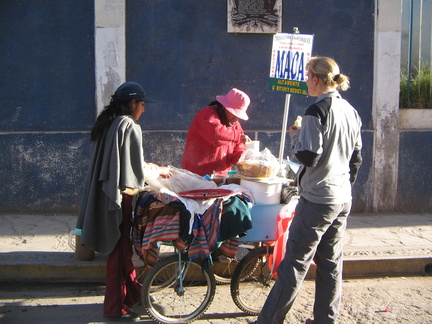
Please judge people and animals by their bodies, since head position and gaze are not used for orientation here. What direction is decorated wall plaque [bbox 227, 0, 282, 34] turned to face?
toward the camera

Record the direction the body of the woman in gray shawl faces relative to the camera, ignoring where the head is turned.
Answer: to the viewer's right

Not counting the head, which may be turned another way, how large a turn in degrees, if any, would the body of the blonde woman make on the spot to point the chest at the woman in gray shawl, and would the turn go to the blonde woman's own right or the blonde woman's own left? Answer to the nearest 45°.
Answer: approximately 45° to the blonde woman's own left

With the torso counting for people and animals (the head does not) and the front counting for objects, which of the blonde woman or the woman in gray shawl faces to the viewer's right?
the woman in gray shawl

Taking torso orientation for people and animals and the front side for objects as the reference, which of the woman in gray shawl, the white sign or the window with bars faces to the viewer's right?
the woman in gray shawl

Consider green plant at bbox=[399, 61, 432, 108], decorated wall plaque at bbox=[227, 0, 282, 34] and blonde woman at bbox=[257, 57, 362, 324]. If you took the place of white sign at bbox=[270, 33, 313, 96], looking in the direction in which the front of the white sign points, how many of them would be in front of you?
1

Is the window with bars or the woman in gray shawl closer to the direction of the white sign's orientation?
the woman in gray shawl

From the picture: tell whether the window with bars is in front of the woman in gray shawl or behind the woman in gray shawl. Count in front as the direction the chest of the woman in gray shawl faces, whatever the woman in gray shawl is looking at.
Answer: in front

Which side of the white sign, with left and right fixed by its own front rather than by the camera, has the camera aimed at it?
front

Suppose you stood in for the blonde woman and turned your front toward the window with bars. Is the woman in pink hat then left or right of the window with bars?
left

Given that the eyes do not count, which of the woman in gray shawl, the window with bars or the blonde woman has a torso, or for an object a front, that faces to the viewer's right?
the woman in gray shawl

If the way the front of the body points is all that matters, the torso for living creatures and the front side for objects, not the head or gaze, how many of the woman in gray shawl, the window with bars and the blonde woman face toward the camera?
1

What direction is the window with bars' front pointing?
toward the camera

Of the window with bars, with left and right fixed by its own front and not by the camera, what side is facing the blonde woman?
front

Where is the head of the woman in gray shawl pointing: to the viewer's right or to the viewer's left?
to the viewer's right

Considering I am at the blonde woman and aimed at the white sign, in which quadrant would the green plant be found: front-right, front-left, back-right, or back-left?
front-right

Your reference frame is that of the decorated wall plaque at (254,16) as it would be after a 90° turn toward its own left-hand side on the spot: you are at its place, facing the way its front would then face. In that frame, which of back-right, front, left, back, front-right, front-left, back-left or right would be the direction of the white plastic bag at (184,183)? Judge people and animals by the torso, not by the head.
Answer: right
